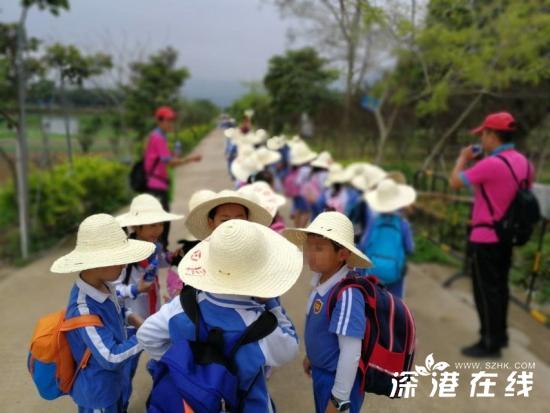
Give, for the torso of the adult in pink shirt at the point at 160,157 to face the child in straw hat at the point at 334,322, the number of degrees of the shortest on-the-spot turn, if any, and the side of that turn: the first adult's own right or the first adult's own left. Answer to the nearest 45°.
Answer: approximately 90° to the first adult's own right

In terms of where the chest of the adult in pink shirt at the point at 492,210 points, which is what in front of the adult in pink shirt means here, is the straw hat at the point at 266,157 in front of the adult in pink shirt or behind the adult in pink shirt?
in front

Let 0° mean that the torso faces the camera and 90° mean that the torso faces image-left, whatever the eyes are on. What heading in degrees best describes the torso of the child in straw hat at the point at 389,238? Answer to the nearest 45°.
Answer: approximately 180°

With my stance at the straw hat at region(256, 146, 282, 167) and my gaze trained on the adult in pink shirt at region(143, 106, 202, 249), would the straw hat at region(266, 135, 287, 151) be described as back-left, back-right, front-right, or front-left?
back-right

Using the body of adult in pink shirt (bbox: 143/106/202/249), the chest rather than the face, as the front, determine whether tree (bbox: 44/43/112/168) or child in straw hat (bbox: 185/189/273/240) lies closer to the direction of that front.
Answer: the child in straw hat

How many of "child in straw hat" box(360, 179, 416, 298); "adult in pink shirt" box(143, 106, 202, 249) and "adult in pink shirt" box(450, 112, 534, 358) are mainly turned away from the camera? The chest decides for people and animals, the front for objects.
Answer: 1

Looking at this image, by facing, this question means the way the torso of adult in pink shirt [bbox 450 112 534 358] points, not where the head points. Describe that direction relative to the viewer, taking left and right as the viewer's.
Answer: facing to the left of the viewer

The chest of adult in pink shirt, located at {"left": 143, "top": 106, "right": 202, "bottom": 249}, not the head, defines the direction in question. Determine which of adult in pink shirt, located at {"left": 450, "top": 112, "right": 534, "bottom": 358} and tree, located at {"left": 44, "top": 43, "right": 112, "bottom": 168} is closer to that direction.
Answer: the adult in pink shirt

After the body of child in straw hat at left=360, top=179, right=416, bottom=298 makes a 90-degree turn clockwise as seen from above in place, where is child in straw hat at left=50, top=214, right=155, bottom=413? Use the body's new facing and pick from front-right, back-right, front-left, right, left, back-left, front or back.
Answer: back-right

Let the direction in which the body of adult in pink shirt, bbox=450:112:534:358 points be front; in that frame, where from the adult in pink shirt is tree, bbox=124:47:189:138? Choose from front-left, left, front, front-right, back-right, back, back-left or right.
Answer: front-right

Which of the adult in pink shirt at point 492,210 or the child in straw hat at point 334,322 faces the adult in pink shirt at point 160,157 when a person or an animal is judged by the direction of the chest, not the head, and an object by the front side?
the adult in pink shirt at point 492,210

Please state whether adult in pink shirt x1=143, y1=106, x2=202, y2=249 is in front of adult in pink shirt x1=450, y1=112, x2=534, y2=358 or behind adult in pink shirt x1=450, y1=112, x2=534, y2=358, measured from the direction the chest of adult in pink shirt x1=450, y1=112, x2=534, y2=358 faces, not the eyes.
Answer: in front

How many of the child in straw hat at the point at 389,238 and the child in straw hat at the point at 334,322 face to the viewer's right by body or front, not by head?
0

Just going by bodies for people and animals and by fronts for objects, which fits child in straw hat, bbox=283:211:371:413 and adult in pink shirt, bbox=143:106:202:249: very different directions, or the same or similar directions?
very different directions

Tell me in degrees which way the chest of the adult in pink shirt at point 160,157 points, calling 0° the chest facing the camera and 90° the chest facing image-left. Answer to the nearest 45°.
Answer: approximately 270°

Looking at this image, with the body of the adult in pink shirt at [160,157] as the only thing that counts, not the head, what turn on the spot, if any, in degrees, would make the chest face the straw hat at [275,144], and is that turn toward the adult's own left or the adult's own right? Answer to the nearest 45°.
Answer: approximately 45° to the adult's own left

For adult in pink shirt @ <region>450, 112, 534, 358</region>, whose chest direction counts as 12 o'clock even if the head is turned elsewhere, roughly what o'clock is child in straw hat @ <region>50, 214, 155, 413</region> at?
The child in straw hat is roughly at 10 o'clock from the adult in pink shirt.
